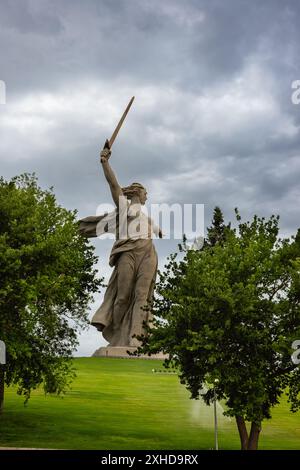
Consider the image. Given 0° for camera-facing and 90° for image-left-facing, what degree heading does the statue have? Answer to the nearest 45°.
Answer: approximately 315°

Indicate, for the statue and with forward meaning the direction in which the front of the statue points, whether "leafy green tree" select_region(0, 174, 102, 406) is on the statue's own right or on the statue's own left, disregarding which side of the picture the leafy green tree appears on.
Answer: on the statue's own right

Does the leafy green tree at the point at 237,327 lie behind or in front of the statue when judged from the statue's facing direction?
in front
